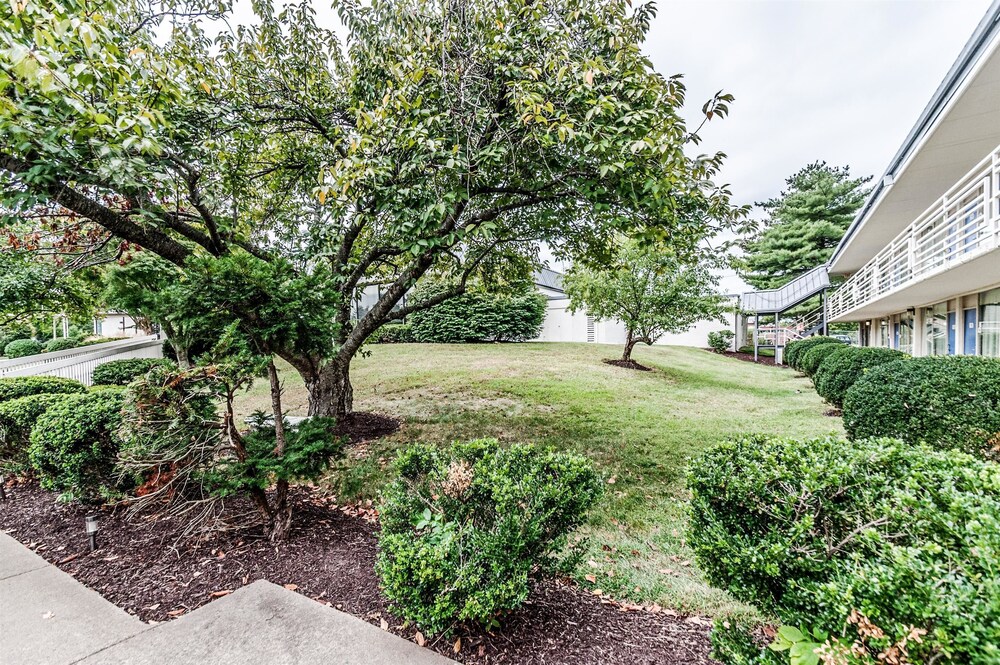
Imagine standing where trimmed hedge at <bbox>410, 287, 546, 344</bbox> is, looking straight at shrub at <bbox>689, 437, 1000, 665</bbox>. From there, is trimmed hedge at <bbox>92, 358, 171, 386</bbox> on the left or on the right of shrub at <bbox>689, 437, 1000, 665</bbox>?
right

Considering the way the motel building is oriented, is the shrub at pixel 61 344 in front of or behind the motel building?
in front

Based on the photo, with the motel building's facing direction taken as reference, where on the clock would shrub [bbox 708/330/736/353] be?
The shrub is roughly at 2 o'clock from the motel building.

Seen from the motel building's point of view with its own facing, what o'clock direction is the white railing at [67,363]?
The white railing is roughly at 11 o'clock from the motel building.

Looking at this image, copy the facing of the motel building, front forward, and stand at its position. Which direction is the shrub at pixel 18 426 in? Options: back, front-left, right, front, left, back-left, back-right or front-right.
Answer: front-left

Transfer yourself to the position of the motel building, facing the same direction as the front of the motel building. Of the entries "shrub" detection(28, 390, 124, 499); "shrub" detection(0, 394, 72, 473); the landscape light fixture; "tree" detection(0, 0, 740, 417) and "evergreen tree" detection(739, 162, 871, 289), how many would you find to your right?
1

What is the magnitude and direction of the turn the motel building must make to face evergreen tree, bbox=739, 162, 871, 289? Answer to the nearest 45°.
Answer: approximately 90° to its right

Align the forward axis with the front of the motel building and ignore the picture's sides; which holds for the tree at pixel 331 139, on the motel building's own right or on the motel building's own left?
on the motel building's own left

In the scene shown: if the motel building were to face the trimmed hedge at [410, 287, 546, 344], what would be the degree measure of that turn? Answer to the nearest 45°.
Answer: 0° — it already faces it

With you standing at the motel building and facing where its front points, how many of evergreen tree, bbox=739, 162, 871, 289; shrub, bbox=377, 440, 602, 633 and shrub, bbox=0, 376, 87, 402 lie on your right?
1

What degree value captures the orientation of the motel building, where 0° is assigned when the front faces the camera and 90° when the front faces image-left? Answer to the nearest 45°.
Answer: approximately 90°

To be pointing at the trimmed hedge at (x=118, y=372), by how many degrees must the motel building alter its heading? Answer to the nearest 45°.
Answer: approximately 45° to its left

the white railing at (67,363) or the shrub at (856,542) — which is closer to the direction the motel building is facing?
the white railing

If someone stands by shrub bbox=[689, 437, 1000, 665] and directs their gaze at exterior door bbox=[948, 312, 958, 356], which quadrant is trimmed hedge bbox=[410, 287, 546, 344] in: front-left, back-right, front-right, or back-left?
front-left
